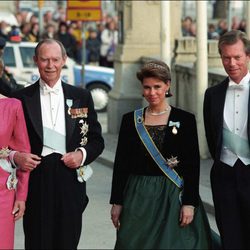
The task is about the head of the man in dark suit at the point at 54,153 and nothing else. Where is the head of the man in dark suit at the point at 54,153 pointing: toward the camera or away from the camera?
toward the camera

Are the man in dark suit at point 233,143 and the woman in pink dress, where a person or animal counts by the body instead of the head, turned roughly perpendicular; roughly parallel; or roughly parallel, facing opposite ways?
roughly parallel

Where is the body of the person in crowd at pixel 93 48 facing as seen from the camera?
toward the camera

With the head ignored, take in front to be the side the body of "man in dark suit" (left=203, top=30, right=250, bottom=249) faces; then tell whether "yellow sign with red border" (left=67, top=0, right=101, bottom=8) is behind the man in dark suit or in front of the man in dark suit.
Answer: behind

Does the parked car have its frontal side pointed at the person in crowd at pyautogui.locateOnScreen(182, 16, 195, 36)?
no

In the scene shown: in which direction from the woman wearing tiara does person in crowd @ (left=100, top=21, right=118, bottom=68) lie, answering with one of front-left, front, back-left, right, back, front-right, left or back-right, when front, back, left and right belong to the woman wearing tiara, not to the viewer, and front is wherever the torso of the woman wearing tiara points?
back

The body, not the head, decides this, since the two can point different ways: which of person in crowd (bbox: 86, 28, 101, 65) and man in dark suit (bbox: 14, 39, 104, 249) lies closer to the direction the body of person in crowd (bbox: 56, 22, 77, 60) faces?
the man in dark suit

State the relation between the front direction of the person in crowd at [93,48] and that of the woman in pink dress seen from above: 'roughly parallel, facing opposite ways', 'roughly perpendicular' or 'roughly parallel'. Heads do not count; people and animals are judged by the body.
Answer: roughly parallel

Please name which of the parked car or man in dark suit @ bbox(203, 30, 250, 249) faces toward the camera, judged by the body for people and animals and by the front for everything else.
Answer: the man in dark suit

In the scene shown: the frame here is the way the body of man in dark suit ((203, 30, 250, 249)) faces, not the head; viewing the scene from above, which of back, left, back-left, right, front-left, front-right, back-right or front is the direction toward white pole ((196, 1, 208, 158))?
back

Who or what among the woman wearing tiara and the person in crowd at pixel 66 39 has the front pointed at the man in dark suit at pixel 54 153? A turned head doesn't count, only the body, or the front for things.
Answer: the person in crowd

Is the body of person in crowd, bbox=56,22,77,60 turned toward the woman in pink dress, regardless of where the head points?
yes

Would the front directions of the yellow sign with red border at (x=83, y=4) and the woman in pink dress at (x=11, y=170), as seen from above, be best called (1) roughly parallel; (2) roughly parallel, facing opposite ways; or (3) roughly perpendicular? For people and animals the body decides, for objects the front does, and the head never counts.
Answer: roughly parallel

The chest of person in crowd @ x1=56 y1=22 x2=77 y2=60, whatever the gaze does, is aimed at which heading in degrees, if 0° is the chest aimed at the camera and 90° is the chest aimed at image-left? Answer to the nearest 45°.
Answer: approximately 0°

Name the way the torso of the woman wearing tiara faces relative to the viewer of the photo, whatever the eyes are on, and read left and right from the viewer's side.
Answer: facing the viewer

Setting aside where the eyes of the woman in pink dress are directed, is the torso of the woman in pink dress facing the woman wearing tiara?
no

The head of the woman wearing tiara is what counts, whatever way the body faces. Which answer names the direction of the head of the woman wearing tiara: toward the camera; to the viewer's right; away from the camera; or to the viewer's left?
toward the camera
